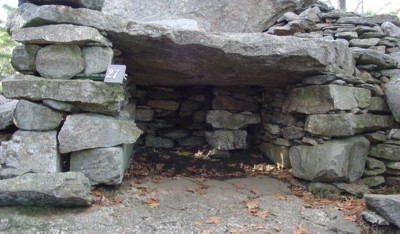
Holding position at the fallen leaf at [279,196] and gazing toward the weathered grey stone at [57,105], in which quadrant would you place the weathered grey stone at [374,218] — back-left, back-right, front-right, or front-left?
back-left

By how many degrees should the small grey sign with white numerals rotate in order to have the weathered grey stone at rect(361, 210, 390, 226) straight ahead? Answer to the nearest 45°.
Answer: approximately 90° to its left

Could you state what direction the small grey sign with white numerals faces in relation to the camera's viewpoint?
facing the viewer

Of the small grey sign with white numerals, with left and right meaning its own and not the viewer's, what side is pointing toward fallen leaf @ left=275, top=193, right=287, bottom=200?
left

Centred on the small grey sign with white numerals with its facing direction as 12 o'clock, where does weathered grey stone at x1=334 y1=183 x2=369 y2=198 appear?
The weathered grey stone is roughly at 9 o'clock from the small grey sign with white numerals.
